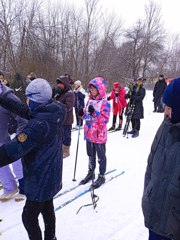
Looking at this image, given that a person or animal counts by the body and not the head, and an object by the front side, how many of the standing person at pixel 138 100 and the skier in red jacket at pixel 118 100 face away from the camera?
0

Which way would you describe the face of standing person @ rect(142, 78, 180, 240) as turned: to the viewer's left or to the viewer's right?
to the viewer's left

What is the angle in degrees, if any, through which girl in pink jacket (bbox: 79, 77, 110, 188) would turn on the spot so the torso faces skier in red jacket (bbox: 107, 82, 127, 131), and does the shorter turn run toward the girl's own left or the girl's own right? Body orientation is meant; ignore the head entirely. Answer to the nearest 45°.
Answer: approximately 135° to the girl's own right

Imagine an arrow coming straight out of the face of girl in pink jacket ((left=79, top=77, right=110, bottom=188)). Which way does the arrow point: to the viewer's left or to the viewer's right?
to the viewer's left

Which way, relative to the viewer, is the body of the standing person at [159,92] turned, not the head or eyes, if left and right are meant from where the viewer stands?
facing the viewer and to the left of the viewer

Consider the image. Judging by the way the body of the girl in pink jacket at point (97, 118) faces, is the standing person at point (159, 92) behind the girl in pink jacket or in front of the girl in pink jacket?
behind

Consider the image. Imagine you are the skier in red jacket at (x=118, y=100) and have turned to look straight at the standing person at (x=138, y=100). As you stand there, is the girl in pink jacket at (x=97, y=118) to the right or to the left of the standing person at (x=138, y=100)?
right

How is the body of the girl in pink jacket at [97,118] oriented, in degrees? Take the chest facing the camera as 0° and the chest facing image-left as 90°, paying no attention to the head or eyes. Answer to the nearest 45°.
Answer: approximately 45°
